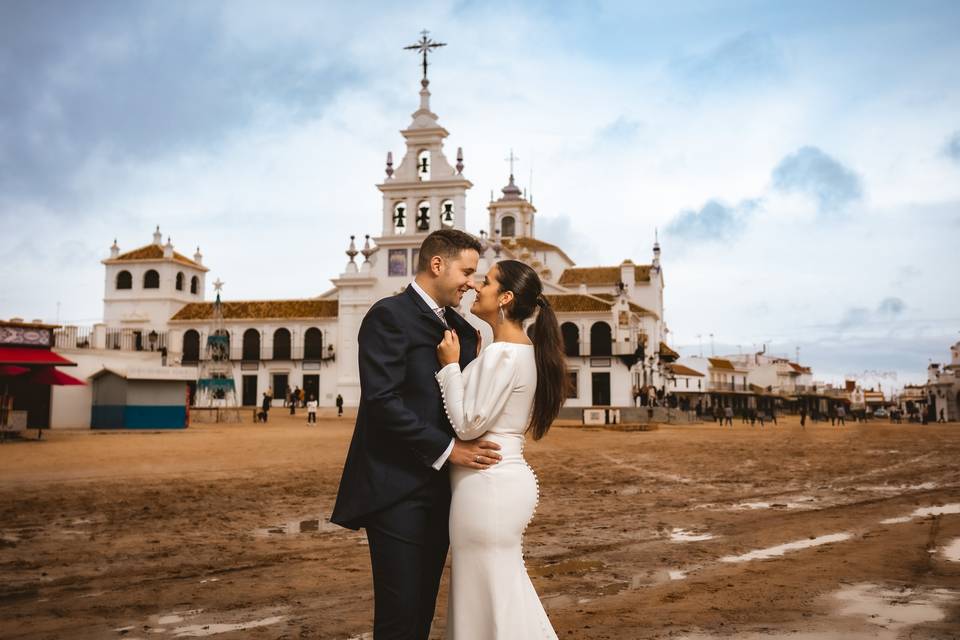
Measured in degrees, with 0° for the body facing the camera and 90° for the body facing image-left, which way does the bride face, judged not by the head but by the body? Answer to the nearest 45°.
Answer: approximately 90°

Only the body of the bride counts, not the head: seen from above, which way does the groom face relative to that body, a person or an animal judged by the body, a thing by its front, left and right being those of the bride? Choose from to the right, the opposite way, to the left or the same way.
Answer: the opposite way

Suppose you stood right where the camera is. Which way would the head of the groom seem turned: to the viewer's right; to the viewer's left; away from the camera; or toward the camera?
to the viewer's right

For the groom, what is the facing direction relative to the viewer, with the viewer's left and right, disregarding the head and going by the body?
facing to the right of the viewer

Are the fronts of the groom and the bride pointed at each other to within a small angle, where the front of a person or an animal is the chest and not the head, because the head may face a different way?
yes

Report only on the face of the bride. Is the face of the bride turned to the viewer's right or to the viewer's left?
to the viewer's left

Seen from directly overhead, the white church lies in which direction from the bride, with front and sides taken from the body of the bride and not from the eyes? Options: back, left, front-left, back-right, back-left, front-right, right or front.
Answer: right

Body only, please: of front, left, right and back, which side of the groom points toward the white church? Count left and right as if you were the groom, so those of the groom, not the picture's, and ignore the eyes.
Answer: left

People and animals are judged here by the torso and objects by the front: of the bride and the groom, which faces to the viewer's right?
the groom

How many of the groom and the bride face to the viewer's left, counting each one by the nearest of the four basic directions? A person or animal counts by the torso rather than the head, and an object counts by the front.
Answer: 1
